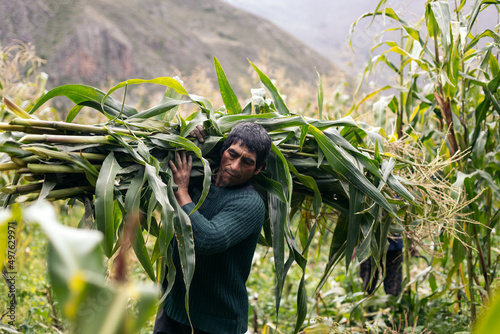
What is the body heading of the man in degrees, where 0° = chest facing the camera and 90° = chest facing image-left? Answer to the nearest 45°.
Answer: approximately 45°

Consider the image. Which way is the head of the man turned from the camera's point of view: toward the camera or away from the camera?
toward the camera
